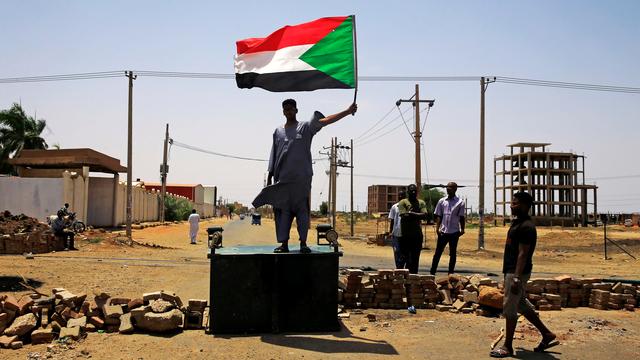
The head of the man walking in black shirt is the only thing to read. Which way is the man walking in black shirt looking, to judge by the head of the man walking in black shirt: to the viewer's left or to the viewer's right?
to the viewer's left

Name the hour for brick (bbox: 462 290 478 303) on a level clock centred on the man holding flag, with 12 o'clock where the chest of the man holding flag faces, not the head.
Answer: The brick is roughly at 8 o'clock from the man holding flag.

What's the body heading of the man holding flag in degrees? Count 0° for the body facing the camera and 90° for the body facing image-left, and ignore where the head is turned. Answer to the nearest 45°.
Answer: approximately 0°

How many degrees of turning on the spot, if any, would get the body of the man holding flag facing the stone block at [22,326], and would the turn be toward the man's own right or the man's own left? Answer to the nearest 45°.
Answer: approximately 90° to the man's own right
